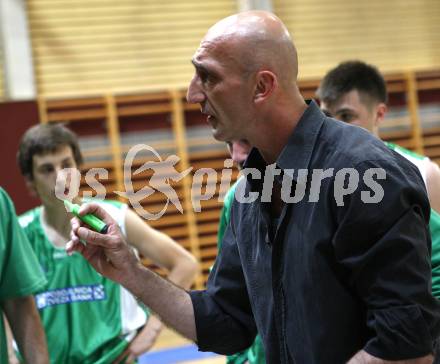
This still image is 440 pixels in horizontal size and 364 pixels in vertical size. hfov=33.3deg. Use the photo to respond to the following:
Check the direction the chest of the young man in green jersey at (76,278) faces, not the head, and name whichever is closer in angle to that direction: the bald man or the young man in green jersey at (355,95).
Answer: the bald man

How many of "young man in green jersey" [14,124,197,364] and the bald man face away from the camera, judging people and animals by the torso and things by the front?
0

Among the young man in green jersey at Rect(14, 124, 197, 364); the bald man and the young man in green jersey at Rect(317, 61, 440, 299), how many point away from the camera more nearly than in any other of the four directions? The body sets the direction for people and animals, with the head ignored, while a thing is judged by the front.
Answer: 0

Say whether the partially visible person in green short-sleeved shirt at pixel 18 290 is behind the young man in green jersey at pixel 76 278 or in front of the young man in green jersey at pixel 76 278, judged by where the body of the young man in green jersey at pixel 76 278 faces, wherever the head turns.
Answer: in front

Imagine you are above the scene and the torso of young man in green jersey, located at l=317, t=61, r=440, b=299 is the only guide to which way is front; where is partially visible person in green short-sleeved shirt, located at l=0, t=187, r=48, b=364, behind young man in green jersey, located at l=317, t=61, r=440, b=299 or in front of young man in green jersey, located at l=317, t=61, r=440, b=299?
in front

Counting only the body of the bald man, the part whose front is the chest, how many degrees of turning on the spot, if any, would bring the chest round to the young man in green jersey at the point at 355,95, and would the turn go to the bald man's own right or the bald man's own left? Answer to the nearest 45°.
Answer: approximately 135° to the bald man's own right

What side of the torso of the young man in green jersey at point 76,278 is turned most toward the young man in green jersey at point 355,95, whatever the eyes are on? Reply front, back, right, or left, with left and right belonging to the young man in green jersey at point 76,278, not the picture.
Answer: left

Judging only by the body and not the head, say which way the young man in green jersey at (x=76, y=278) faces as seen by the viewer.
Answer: toward the camera

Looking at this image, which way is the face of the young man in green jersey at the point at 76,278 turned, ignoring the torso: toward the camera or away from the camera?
toward the camera

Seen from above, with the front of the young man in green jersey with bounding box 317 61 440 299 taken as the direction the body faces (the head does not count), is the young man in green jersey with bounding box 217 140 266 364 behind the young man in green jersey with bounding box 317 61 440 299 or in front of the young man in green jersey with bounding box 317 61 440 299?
in front

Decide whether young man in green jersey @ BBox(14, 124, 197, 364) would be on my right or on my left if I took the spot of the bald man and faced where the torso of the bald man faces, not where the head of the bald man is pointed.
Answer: on my right

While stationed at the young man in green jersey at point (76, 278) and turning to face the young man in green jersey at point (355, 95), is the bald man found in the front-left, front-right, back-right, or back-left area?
front-right

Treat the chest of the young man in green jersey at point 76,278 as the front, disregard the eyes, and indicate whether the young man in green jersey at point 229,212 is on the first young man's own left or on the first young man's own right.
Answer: on the first young man's own left
